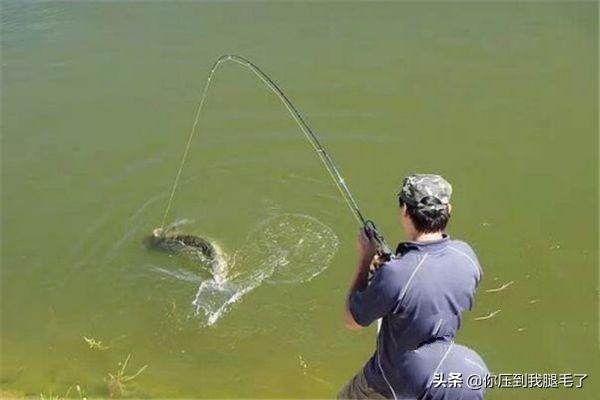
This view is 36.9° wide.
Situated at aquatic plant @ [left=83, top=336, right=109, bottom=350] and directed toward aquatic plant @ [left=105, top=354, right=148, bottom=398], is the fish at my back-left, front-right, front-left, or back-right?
back-left

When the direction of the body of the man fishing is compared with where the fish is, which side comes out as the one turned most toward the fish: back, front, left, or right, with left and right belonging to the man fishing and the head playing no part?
front

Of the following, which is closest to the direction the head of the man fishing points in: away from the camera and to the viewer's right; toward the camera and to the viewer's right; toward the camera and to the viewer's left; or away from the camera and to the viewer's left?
away from the camera and to the viewer's left

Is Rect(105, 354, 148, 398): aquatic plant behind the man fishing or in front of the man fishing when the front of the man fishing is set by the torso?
in front

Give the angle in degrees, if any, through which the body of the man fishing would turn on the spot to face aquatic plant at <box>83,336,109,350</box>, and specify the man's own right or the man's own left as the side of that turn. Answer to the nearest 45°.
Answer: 0° — they already face it

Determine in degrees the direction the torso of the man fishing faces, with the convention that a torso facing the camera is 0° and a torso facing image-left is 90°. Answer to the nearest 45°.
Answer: approximately 135°
